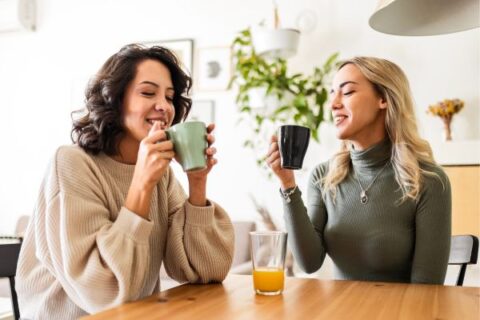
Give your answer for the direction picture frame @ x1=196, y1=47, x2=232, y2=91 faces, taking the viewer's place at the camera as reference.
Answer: facing the viewer

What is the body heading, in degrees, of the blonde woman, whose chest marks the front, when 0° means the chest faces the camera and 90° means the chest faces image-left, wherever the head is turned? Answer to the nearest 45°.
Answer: approximately 45°

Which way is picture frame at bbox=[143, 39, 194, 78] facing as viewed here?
toward the camera

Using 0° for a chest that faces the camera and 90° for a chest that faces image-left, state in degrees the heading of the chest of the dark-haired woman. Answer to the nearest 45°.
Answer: approximately 315°

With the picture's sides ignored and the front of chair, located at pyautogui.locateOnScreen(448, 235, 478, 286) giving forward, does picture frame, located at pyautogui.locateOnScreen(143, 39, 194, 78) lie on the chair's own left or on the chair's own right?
on the chair's own right

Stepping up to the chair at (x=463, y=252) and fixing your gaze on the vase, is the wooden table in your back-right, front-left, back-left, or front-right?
back-left

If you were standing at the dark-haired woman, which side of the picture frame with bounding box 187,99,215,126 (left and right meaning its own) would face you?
front

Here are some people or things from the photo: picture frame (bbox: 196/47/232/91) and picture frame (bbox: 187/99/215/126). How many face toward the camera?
2

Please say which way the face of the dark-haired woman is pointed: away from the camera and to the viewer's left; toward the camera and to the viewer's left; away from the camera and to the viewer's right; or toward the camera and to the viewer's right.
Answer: toward the camera and to the viewer's right

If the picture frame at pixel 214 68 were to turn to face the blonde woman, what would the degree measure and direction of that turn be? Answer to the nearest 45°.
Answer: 0° — it already faces them
